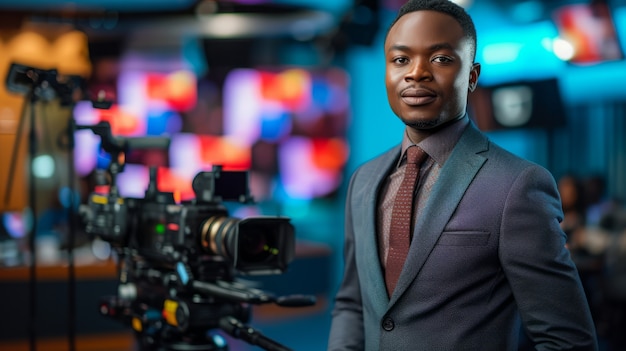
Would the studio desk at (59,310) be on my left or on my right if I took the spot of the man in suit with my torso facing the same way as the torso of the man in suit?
on my right

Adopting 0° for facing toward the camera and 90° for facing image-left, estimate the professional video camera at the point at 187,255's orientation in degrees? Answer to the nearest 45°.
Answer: approximately 315°

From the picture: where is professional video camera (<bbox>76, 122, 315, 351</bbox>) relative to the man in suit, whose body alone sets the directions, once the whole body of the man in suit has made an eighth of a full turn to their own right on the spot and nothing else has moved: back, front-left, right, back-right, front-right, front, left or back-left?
front-right
